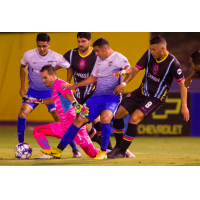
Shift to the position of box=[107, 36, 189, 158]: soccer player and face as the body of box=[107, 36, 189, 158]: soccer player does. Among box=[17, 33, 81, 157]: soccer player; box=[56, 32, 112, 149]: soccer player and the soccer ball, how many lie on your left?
0

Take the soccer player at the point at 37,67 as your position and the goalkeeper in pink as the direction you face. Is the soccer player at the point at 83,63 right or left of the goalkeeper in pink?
left

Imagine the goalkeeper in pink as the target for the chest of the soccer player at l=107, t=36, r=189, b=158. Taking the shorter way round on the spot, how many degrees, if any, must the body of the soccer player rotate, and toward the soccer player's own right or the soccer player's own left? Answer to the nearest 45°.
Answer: approximately 45° to the soccer player's own right

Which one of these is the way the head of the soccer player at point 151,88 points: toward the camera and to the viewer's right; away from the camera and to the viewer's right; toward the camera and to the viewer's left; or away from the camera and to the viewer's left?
toward the camera and to the viewer's left

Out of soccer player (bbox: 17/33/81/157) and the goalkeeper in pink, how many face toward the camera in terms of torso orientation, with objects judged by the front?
1

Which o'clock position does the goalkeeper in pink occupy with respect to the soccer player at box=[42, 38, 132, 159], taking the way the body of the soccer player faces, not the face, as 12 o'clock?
The goalkeeper in pink is roughly at 1 o'clock from the soccer player.

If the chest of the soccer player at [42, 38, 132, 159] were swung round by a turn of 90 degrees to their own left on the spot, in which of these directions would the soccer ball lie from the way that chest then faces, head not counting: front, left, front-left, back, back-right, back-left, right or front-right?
back-right

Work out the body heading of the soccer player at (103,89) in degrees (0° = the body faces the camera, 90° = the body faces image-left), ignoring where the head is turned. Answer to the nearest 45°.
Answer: approximately 45°

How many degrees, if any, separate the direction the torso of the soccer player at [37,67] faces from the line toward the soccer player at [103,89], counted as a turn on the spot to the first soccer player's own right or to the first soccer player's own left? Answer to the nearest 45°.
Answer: approximately 45° to the first soccer player's own left

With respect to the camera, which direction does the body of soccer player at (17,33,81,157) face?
toward the camera

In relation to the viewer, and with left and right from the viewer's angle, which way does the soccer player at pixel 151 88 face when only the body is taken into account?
facing the viewer and to the left of the viewer

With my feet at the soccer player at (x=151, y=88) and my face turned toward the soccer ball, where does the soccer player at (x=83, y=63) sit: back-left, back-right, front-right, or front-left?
front-right

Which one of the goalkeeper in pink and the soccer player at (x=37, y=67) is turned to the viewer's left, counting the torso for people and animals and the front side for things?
the goalkeeper in pink

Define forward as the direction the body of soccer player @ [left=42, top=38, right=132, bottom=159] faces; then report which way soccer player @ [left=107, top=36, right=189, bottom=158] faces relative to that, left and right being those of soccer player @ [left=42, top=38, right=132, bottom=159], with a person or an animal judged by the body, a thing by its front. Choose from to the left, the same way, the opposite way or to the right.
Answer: the same way
